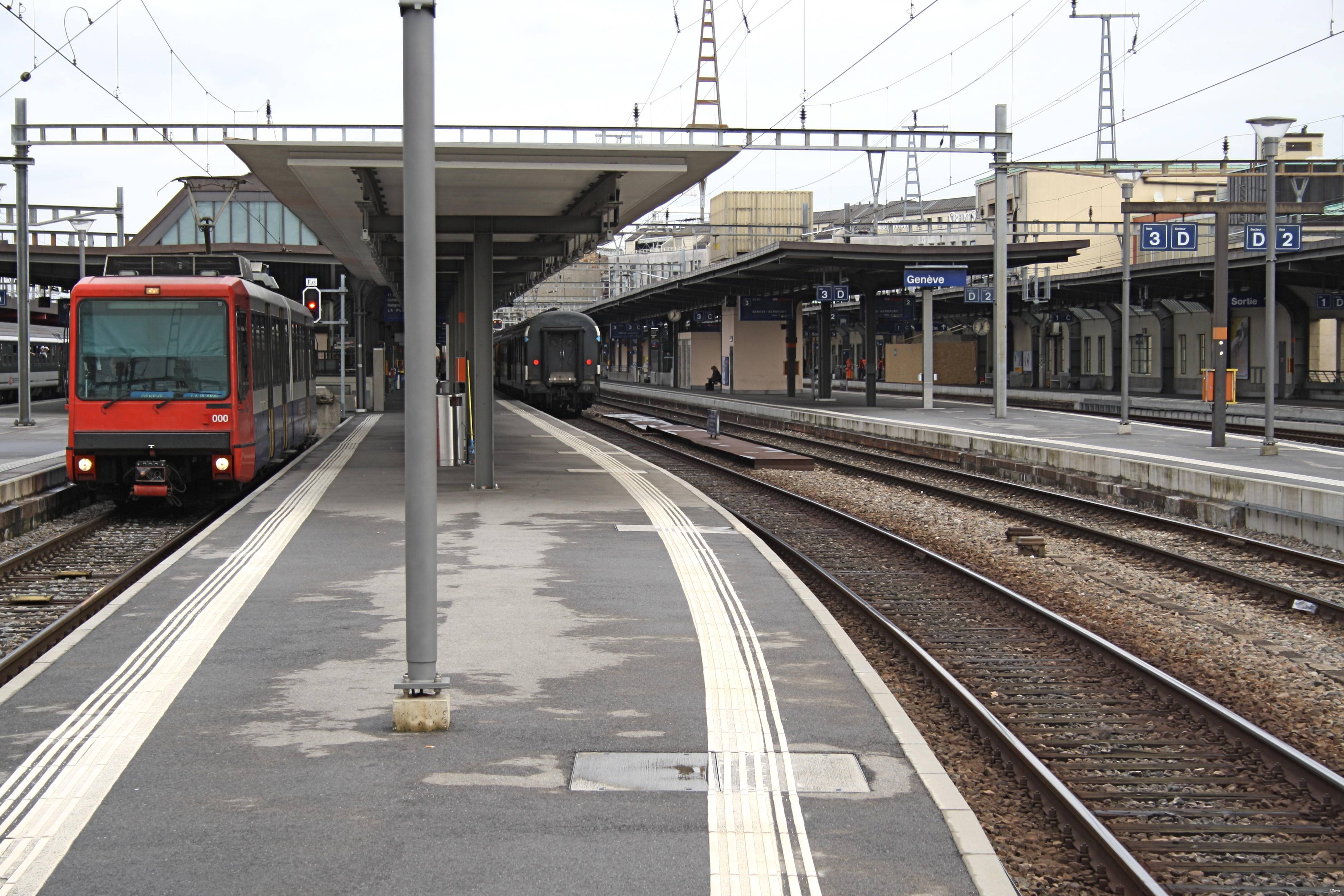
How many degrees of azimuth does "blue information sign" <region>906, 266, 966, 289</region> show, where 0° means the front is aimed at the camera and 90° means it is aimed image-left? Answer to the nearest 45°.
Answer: approximately 0°

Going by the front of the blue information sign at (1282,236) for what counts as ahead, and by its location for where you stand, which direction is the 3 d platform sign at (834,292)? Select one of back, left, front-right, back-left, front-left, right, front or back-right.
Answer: back-right

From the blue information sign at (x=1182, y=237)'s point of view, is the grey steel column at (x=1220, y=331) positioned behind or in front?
in front

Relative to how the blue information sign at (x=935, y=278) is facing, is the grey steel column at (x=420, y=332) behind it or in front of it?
in front

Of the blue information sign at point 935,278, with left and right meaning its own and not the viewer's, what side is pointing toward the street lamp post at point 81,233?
right

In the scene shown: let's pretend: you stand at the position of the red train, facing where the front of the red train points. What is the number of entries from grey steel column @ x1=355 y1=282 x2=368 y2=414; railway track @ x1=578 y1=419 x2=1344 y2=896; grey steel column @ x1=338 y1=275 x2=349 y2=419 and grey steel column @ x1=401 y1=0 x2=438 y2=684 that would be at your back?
2

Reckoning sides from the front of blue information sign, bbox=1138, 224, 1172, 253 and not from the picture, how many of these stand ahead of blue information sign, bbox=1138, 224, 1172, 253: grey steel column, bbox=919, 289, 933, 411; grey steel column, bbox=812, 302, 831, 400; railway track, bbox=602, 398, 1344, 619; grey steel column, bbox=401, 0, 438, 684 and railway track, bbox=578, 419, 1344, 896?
3
